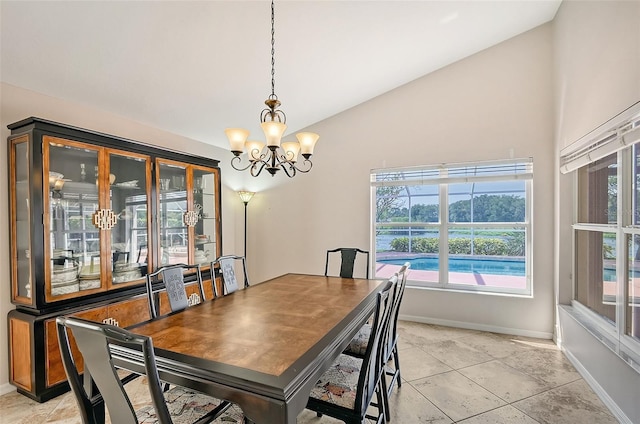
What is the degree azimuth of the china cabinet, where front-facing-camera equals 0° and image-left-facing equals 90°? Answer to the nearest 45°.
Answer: approximately 315°

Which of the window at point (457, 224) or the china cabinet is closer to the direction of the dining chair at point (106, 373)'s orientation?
the window

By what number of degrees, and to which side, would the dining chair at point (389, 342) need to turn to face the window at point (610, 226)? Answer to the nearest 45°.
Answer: approximately 180°

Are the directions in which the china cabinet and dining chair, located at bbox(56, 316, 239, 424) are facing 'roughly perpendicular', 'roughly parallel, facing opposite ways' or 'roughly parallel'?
roughly perpendicular

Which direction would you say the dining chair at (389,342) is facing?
to the viewer's left

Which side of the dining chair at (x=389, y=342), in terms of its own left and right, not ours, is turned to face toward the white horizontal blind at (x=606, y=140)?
back

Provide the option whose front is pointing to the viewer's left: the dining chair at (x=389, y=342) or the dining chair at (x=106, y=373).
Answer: the dining chair at (x=389, y=342)

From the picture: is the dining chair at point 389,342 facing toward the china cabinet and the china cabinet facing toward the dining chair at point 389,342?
yes

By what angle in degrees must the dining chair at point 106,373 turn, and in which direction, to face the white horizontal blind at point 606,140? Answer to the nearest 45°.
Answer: approximately 45° to its right

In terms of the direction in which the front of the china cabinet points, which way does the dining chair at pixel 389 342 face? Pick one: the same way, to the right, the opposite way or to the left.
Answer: the opposite way

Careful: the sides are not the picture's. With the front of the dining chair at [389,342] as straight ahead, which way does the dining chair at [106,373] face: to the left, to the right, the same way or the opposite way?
to the right

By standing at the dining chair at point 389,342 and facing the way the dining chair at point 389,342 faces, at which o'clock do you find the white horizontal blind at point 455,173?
The white horizontal blind is roughly at 4 o'clock from the dining chair.

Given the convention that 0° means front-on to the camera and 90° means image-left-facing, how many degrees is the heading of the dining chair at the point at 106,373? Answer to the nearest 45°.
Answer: approximately 225°

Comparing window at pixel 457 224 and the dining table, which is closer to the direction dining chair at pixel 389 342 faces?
the dining table

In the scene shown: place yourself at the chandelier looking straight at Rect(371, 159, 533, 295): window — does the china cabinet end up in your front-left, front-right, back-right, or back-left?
back-left
